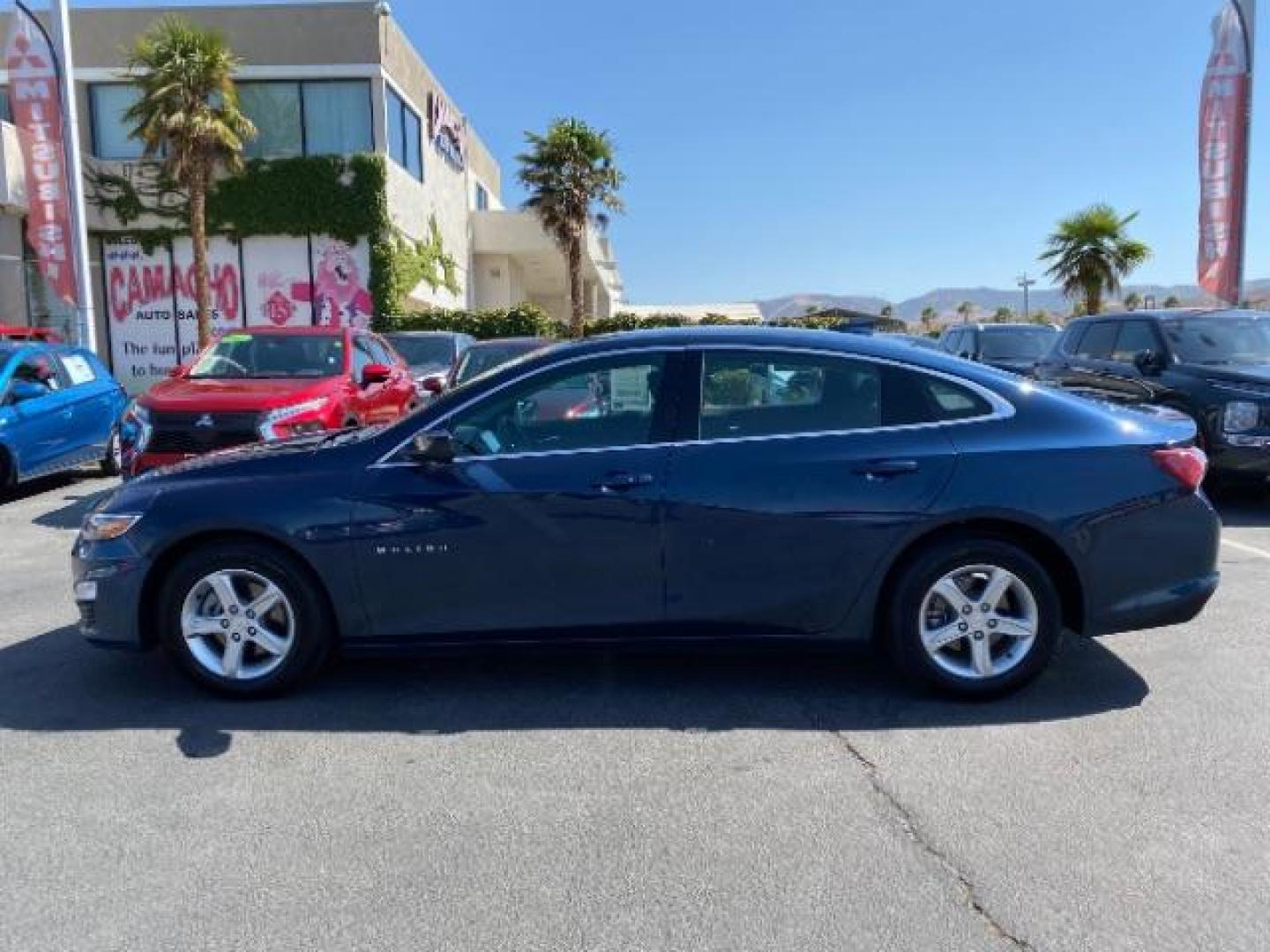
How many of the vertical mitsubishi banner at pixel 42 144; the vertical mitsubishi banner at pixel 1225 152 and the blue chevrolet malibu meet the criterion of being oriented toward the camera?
2

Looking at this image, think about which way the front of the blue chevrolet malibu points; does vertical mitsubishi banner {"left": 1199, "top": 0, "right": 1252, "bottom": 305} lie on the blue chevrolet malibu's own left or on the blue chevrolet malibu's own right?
on the blue chevrolet malibu's own right

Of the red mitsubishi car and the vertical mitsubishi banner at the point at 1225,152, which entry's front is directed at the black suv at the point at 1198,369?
the vertical mitsubishi banner

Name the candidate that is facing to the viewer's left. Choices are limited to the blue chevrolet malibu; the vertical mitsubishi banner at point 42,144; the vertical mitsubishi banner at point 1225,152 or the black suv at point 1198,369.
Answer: the blue chevrolet malibu

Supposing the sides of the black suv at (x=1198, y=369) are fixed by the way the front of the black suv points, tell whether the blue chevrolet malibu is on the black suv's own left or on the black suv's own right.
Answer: on the black suv's own right

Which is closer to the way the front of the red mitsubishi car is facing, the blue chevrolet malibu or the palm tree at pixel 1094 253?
the blue chevrolet malibu

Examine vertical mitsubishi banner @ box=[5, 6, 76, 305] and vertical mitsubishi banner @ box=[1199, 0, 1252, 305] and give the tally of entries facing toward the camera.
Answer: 2

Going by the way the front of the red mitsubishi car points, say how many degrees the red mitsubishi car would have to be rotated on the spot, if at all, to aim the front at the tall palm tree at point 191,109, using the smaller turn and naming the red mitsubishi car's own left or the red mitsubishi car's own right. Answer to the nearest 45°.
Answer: approximately 135° to the red mitsubishi car's own right

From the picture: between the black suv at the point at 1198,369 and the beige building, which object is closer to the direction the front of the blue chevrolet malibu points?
the beige building

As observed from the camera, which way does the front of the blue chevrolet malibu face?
facing to the left of the viewer

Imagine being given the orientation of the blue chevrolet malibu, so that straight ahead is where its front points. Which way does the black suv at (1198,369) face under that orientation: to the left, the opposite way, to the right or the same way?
to the left

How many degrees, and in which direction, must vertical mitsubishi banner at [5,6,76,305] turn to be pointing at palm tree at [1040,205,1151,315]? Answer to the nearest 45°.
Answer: approximately 90° to its left
